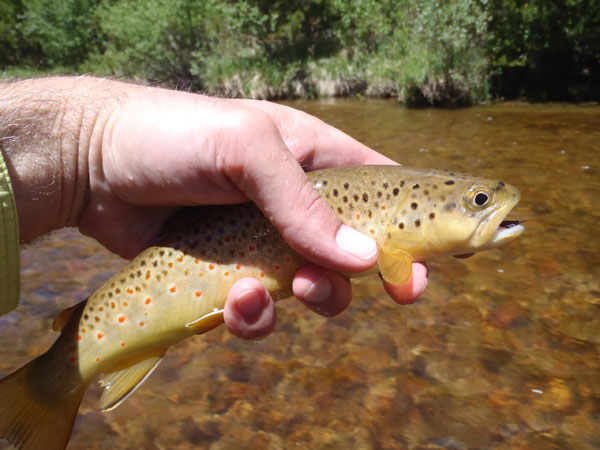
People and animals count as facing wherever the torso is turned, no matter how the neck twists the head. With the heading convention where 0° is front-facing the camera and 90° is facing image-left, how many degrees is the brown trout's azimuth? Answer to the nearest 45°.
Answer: approximately 270°
